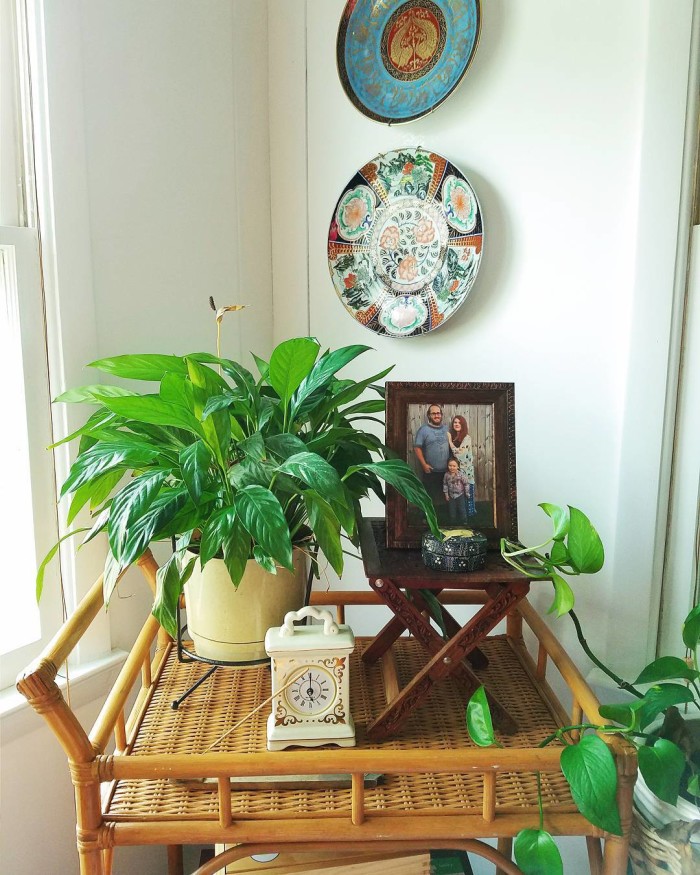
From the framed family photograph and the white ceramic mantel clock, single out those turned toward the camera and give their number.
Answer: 2

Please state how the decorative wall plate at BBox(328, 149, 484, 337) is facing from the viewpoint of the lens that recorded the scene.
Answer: facing the viewer and to the left of the viewer

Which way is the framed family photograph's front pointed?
toward the camera

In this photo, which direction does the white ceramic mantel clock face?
toward the camera

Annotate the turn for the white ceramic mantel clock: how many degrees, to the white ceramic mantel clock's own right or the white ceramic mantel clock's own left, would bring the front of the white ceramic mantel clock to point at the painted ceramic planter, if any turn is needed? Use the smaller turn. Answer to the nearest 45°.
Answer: approximately 90° to the white ceramic mantel clock's own left

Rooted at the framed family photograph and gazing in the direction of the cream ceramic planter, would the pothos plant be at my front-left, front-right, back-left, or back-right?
back-left

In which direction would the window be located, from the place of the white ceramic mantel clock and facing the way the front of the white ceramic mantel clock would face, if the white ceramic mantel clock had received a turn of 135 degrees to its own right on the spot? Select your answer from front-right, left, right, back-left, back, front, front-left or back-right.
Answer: front

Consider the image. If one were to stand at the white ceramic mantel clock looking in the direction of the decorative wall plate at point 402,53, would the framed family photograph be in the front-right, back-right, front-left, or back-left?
front-right

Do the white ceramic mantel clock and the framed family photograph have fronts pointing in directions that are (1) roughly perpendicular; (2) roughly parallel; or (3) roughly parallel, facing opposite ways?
roughly parallel
